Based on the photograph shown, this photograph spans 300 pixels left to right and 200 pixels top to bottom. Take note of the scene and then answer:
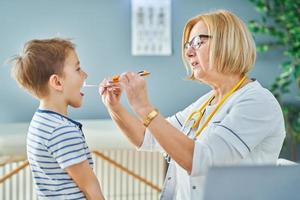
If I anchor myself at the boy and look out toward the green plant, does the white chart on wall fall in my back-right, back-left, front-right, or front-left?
front-left

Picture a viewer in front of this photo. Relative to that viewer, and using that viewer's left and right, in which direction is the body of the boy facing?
facing to the right of the viewer

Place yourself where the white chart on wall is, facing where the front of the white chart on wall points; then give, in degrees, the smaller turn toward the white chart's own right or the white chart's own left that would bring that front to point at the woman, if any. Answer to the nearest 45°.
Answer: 0° — it already faces them

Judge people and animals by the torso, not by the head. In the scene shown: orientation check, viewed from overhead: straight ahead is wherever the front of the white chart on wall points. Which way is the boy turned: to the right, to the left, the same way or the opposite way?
to the left

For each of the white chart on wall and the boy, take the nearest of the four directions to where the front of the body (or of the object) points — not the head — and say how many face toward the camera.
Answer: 1

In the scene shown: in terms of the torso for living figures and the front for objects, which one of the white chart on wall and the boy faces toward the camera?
the white chart on wall

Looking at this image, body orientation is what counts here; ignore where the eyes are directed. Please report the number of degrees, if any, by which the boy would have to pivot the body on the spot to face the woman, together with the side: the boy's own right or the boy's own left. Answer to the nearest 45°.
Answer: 0° — they already face them

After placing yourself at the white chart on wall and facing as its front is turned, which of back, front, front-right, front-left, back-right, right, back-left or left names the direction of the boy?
front

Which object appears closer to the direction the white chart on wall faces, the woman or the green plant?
the woman

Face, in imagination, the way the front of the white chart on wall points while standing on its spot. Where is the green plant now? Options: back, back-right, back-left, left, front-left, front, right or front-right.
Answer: left

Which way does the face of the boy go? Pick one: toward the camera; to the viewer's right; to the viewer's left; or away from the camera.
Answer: to the viewer's right

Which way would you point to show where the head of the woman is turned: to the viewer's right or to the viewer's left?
to the viewer's left

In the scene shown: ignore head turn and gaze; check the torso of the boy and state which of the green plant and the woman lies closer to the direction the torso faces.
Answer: the woman

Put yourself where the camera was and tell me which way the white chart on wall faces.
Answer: facing the viewer

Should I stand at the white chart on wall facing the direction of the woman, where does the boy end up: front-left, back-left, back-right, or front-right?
front-right

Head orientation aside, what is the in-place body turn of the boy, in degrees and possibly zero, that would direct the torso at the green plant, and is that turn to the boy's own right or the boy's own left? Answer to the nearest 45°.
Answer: approximately 45° to the boy's own left

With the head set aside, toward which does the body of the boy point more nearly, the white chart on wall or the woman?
the woman
